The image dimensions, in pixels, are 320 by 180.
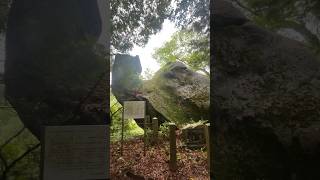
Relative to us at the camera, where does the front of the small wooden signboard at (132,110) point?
facing the viewer

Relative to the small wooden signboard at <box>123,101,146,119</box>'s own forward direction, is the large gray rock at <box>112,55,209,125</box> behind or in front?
behind
